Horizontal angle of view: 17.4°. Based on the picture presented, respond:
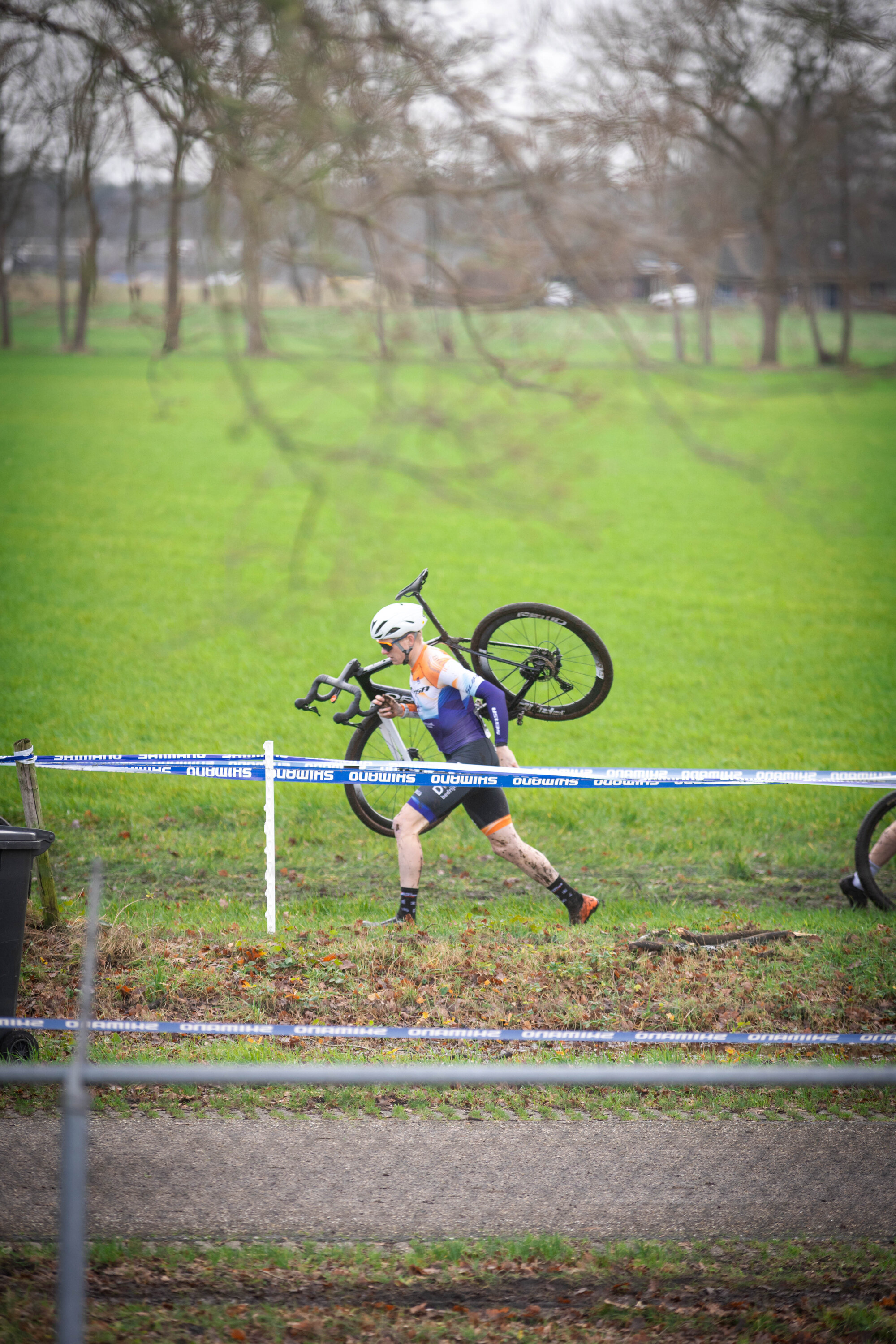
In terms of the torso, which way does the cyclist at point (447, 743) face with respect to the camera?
to the viewer's left

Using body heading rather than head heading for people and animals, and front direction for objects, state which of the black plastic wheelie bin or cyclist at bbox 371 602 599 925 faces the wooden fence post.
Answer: the cyclist

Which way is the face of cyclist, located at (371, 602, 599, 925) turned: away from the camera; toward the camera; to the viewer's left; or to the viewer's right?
to the viewer's left

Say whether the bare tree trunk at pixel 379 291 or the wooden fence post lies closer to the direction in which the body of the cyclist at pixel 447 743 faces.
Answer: the wooden fence post
